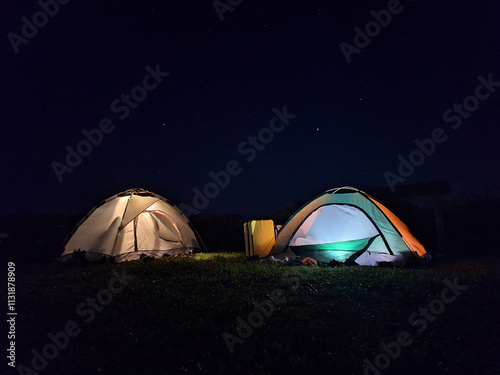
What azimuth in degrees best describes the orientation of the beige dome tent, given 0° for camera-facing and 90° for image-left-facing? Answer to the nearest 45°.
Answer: approximately 315°
